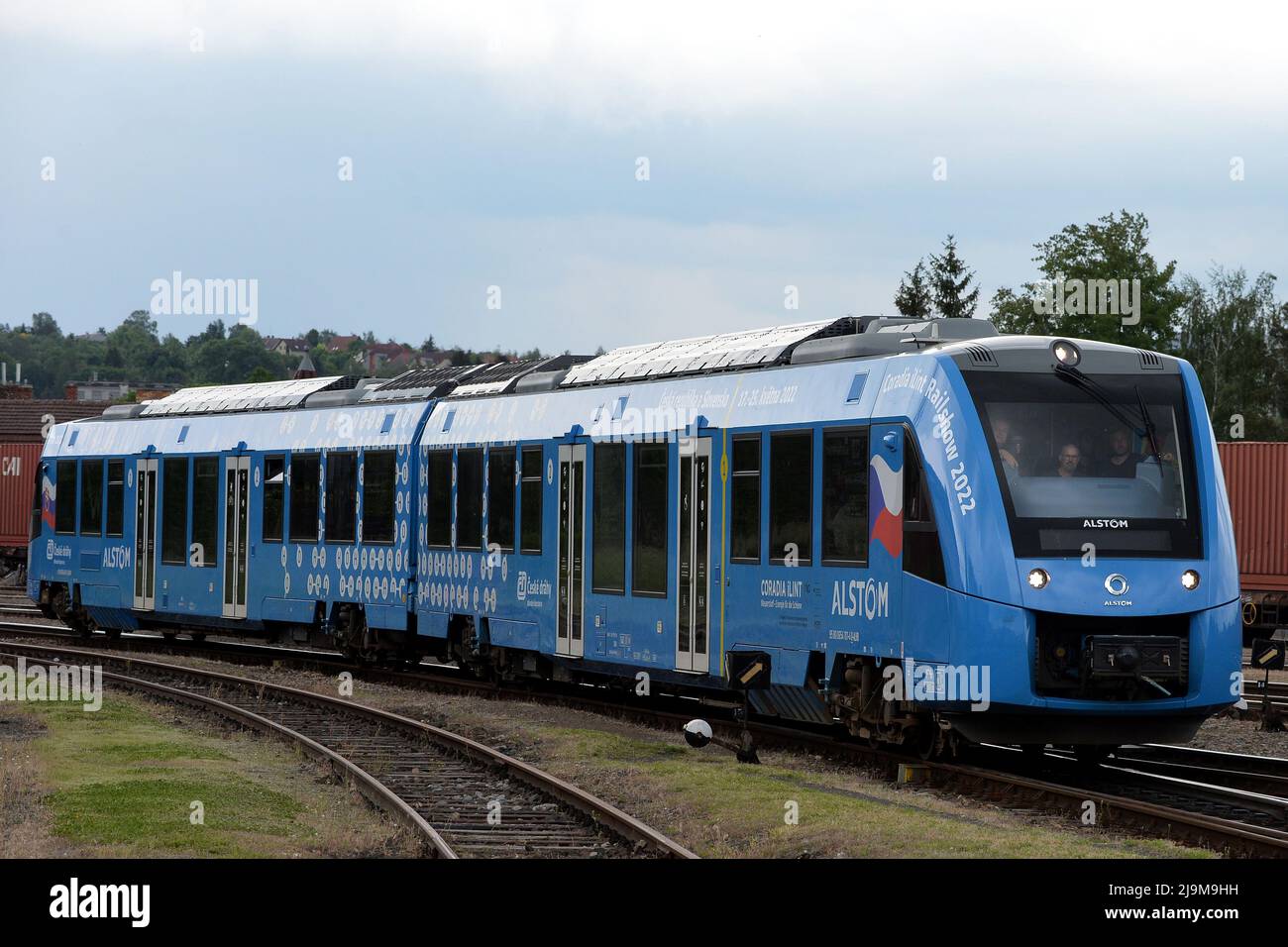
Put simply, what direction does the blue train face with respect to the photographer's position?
facing the viewer and to the right of the viewer

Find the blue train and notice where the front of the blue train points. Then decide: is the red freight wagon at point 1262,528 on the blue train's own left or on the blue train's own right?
on the blue train's own left
